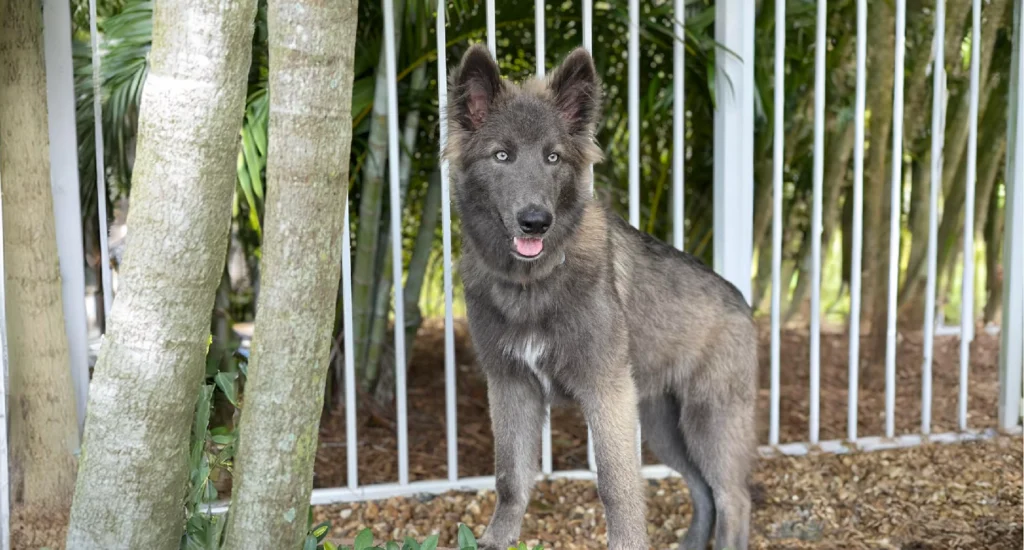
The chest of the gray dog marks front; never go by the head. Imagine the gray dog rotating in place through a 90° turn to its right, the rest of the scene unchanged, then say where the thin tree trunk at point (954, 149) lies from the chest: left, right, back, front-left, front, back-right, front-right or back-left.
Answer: right

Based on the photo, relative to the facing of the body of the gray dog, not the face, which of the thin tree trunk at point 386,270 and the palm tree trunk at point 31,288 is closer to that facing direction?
the palm tree trunk

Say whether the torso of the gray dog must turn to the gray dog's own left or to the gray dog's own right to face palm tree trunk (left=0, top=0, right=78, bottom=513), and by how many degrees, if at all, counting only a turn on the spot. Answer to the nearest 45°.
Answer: approximately 45° to the gray dog's own right

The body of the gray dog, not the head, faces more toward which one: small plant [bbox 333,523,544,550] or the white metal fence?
the small plant

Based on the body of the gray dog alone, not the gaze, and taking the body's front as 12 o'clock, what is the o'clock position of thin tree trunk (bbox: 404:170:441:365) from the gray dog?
The thin tree trunk is roughly at 4 o'clock from the gray dog.

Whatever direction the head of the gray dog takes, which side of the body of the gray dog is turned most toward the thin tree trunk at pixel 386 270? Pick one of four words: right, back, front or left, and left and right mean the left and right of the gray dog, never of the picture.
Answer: right

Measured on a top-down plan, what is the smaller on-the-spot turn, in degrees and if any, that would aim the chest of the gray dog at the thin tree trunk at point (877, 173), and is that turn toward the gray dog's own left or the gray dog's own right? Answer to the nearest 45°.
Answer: approximately 180°

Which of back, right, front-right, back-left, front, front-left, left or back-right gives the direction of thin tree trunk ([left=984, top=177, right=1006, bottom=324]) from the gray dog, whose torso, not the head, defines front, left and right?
back

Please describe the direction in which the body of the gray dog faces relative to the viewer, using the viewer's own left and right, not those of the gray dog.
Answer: facing the viewer and to the left of the viewer

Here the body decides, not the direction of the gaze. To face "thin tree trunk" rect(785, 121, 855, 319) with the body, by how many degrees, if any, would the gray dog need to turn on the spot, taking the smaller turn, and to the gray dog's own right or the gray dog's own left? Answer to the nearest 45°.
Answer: approximately 180°

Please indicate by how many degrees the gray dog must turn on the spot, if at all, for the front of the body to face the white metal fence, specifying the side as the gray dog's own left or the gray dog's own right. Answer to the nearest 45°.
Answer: approximately 180°

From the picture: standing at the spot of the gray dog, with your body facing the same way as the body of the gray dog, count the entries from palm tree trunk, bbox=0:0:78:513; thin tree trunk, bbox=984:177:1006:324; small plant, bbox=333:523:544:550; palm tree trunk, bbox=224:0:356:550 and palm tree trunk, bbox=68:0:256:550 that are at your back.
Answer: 1

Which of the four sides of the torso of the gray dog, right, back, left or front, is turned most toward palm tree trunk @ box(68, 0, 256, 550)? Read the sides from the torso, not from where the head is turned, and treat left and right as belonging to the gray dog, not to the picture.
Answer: front
